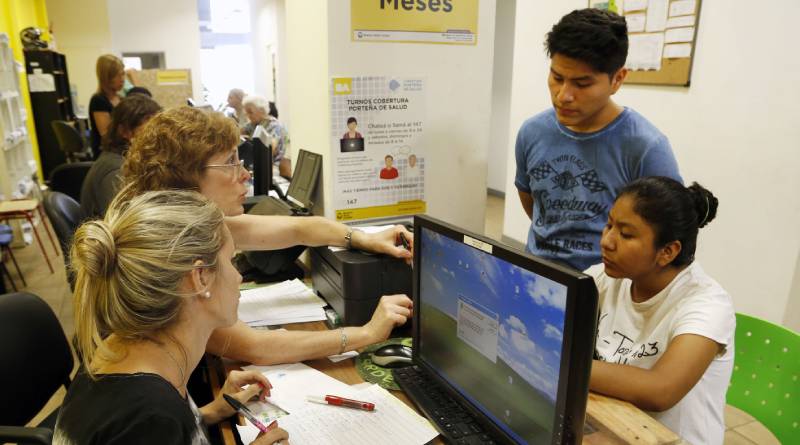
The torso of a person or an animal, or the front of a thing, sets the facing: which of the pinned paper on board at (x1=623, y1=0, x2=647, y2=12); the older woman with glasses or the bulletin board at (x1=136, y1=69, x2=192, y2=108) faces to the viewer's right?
the older woman with glasses

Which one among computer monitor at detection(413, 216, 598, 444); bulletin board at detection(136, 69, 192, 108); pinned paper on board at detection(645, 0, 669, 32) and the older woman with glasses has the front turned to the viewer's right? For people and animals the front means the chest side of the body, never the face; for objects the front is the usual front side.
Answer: the older woman with glasses

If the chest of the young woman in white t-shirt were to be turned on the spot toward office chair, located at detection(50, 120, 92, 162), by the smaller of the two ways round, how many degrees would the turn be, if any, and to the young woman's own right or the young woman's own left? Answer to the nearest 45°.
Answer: approximately 45° to the young woman's own right

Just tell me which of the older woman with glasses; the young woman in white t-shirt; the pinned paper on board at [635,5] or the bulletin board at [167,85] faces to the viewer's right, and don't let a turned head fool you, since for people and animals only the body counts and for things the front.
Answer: the older woman with glasses

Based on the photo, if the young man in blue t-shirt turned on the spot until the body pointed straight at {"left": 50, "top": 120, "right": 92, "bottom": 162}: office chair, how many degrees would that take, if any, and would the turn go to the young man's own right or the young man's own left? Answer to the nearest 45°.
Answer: approximately 90° to the young man's own right

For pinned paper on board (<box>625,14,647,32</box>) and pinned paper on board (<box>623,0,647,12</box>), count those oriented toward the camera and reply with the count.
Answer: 2

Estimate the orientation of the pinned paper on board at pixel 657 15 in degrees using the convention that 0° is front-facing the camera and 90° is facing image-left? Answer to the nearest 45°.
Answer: approximately 0°

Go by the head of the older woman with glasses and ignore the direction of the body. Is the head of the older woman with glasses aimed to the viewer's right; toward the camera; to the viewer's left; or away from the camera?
to the viewer's right

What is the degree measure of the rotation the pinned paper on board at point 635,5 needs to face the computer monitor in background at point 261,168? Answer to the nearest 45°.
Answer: approximately 45° to its right

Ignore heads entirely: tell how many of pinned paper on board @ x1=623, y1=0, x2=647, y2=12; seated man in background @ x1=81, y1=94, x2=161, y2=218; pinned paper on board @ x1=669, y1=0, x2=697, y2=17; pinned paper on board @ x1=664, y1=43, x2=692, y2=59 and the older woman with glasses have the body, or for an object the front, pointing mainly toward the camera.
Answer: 3

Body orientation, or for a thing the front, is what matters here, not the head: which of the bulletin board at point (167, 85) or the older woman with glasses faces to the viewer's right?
the older woman with glasses

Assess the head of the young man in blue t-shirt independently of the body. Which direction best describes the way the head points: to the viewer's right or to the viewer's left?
to the viewer's left
